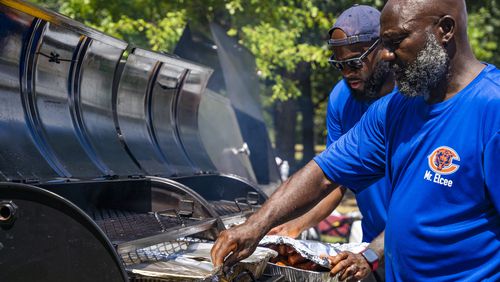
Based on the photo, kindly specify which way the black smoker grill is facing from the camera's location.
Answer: facing the viewer and to the right of the viewer

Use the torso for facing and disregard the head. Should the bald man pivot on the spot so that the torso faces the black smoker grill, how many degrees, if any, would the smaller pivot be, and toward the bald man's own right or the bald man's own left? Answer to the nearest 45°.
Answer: approximately 90° to the bald man's own right

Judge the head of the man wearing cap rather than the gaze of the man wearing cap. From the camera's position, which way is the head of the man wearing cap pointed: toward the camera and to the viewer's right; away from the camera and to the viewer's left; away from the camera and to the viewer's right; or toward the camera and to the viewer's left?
toward the camera and to the viewer's left

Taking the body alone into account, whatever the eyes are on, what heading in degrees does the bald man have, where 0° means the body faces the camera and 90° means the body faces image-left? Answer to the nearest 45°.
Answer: approximately 45°

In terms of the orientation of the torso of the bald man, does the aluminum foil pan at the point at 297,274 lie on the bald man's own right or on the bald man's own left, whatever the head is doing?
on the bald man's own right

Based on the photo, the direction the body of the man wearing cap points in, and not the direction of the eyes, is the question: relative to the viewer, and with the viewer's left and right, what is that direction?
facing the viewer and to the left of the viewer

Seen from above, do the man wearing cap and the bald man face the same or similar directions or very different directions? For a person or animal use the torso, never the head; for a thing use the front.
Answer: same or similar directions

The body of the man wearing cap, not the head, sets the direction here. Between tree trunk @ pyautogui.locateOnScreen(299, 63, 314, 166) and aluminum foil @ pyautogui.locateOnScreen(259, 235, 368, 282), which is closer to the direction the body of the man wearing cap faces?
the aluminum foil

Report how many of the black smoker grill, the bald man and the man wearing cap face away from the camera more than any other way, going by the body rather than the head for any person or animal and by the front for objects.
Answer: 0
